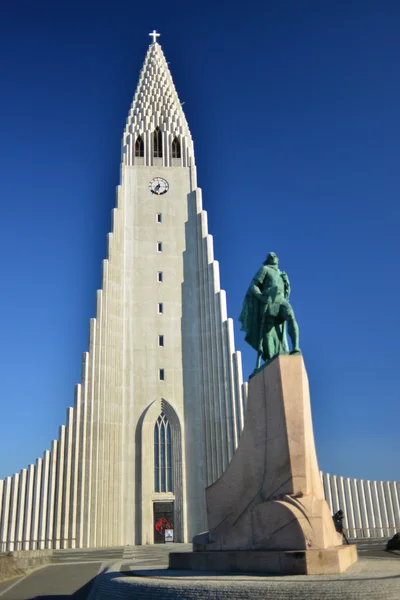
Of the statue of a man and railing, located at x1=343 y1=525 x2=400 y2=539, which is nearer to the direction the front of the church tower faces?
the statue of a man

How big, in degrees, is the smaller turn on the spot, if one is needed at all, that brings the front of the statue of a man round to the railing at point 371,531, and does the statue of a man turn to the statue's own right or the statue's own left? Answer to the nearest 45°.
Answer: approximately 135° to the statue's own left

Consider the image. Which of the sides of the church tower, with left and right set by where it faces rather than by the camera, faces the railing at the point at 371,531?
left

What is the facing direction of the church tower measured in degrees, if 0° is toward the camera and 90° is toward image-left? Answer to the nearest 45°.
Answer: approximately 0°
